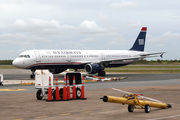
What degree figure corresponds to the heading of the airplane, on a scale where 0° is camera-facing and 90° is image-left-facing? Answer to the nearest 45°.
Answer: approximately 45°
